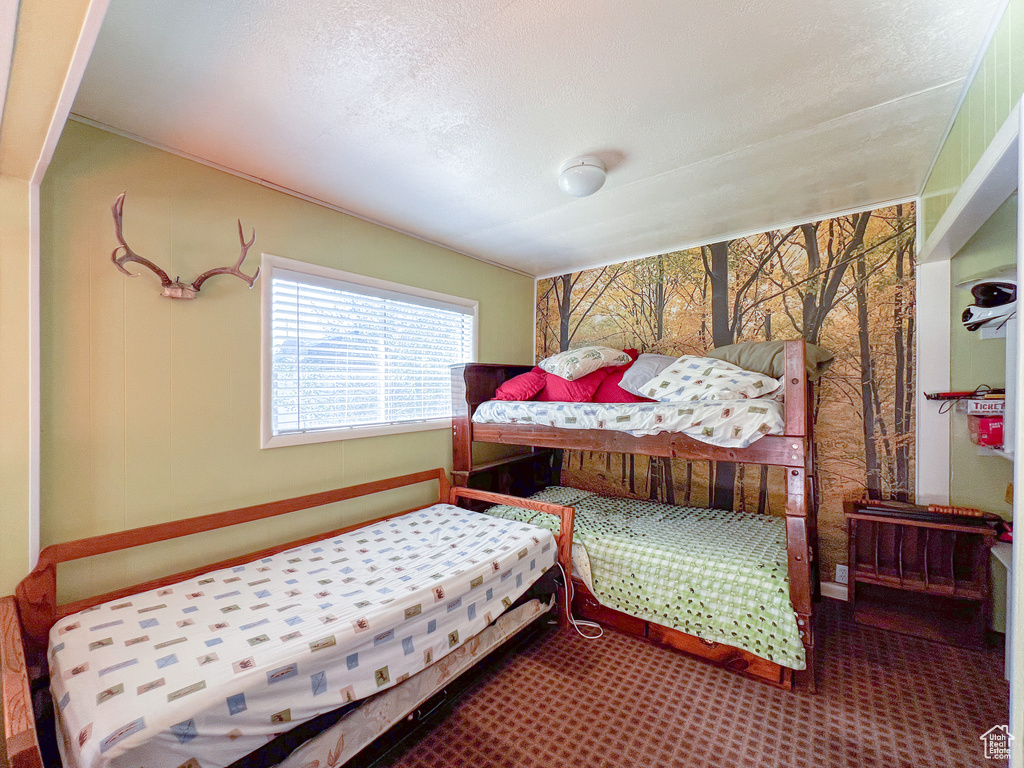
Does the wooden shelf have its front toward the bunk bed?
no

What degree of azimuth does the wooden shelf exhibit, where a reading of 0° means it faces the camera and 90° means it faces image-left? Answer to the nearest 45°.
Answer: approximately 45°

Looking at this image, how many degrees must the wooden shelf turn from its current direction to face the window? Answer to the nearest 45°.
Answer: approximately 90° to its right

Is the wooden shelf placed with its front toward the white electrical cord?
no
